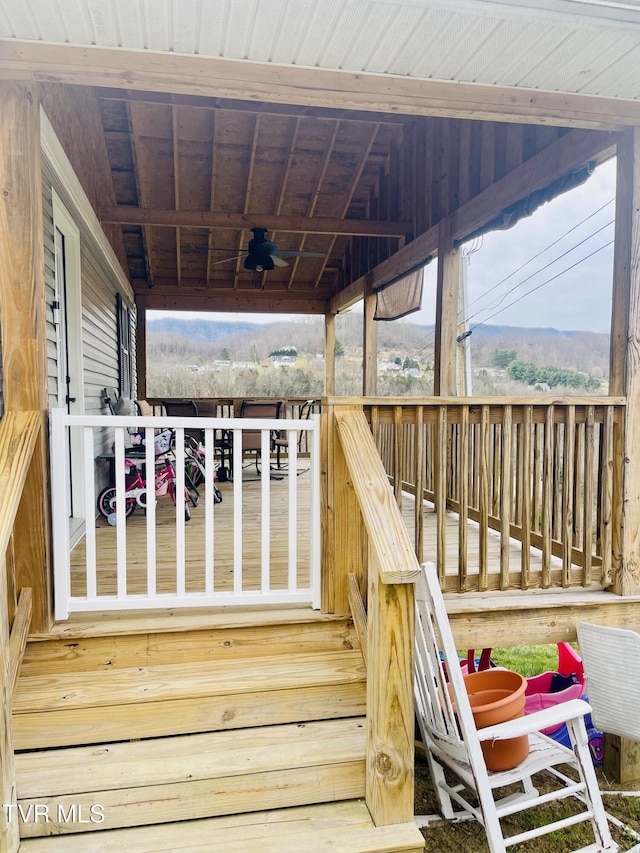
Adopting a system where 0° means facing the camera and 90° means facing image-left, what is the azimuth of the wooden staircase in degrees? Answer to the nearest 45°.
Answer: approximately 0°

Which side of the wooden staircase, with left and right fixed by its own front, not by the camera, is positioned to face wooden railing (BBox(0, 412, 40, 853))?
right

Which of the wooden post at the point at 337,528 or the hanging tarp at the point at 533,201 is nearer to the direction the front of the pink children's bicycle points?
the hanging tarp

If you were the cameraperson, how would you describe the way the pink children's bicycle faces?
facing to the right of the viewer

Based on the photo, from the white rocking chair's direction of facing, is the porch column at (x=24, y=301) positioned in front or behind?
behind

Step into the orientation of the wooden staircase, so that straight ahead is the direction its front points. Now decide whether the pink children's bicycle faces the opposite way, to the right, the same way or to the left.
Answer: to the left

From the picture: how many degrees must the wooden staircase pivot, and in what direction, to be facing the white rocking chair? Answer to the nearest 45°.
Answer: approximately 90° to its left

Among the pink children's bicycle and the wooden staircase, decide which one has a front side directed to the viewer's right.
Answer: the pink children's bicycle
